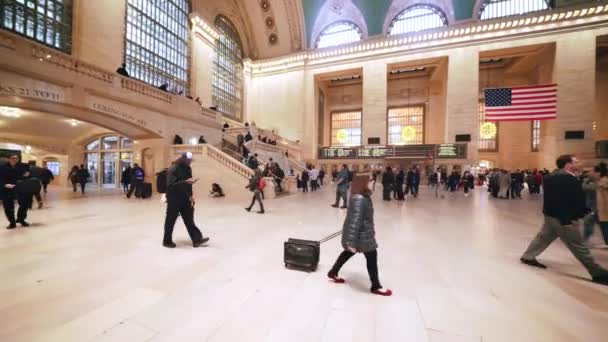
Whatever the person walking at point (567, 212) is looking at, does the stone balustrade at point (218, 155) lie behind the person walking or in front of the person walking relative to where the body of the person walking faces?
behind

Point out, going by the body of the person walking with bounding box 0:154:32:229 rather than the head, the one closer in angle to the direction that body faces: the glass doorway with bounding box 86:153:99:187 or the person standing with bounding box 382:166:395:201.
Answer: the person standing

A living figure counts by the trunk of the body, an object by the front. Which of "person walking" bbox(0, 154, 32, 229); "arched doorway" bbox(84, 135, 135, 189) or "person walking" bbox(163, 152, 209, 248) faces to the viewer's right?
"person walking" bbox(163, 152, 209, 248)

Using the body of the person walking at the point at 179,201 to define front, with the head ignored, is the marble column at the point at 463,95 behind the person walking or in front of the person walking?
in front

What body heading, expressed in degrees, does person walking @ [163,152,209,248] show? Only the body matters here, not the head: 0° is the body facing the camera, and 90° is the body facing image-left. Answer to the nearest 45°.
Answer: approximately 270°

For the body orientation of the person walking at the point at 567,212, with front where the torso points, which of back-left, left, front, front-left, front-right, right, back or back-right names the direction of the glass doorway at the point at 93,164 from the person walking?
back
